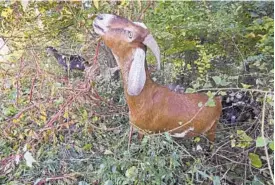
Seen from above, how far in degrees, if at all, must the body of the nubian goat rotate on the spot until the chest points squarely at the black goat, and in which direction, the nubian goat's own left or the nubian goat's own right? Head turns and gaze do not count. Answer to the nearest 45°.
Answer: approximately 45° to the nubian goat's own right

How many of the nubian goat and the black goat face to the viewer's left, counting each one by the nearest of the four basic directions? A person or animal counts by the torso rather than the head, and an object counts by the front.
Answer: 2

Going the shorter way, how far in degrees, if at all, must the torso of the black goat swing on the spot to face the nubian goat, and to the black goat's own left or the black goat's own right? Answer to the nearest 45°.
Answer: approximately 90° to the black goat's own left

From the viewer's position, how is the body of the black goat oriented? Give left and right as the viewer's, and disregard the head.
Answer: facing to the left of the viewer

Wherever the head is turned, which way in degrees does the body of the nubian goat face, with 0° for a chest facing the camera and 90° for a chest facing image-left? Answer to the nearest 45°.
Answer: approximately 90°
